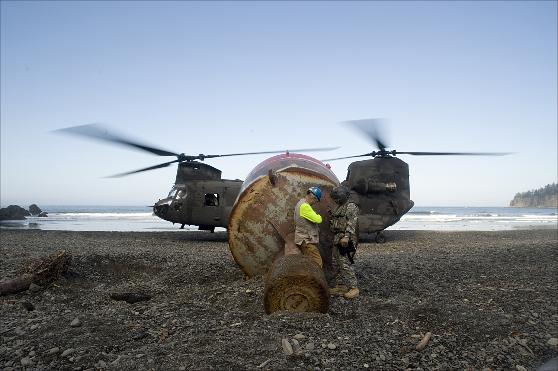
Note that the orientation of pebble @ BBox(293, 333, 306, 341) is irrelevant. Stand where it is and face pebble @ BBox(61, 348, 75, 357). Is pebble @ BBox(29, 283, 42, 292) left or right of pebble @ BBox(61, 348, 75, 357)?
right

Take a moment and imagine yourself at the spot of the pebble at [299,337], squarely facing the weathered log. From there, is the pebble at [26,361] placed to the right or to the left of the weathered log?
left

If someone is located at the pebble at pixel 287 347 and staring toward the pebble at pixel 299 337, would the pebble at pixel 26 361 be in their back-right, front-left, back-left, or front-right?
back-left

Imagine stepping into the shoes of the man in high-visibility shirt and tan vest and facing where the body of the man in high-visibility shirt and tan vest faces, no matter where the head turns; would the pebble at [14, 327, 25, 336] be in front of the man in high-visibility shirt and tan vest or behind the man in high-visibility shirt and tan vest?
behind

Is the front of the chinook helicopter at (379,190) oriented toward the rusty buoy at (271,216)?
no

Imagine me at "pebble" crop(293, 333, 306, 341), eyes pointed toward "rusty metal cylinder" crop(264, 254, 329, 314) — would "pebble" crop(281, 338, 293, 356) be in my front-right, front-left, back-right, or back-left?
back-left

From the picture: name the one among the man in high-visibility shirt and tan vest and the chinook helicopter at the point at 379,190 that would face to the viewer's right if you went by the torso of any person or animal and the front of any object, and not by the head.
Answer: the man in high-visibility shirt and tan vest

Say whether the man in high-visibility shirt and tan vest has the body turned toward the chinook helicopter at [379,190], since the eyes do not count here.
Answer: no

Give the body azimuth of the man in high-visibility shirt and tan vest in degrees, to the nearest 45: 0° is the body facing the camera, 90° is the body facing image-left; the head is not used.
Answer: approximately 270°

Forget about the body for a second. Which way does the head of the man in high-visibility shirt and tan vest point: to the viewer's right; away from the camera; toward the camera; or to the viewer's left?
to the viewer's right

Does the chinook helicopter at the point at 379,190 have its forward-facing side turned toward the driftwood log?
no

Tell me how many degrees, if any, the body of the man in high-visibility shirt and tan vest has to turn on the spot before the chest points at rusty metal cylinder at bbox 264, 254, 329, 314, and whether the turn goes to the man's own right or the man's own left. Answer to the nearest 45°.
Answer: approximately 90° to the man's own right

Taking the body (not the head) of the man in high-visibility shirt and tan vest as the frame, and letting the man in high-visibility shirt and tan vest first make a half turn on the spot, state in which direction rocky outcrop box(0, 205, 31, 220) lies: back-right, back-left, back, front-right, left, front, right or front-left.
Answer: front-right
